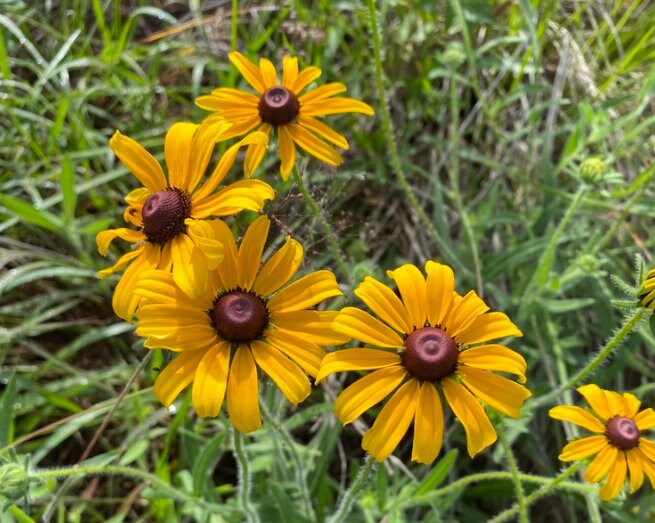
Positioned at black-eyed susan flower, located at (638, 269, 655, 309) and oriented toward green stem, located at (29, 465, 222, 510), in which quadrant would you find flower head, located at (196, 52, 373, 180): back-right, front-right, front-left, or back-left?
front-right

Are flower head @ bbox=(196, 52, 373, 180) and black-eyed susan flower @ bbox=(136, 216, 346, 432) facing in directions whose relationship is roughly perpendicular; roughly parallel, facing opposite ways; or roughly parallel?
roughly parallel

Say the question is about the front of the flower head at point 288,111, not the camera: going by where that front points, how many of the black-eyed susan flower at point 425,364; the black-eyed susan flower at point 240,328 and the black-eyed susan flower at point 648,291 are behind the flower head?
0

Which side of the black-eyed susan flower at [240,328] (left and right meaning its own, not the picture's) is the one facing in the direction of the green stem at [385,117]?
back

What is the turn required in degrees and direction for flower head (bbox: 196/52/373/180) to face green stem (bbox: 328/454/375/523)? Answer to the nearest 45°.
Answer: approximately 45° to its left

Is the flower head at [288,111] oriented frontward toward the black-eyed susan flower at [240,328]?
yes

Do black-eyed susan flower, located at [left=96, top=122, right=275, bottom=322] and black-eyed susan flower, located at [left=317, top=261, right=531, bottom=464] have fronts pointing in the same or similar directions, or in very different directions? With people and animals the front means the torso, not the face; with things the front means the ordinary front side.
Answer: same or similar directions

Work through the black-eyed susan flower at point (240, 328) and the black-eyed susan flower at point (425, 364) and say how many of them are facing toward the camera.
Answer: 2

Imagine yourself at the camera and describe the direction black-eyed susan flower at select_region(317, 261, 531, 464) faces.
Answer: facing the viewer

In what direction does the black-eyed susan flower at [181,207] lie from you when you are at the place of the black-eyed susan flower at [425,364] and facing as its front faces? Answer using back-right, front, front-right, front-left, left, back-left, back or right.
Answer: right

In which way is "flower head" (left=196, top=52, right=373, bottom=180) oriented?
toward the camera

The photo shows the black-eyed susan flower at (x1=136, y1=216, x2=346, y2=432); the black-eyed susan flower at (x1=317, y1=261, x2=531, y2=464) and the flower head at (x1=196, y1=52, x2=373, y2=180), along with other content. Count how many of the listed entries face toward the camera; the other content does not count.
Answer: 3

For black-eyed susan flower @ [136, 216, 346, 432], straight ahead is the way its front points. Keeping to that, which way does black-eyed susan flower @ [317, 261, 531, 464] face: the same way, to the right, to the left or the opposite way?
the same way

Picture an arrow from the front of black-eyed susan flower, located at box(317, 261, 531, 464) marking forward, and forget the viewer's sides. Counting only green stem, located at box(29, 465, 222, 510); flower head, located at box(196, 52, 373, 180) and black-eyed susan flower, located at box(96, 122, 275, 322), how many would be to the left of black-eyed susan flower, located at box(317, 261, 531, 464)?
0

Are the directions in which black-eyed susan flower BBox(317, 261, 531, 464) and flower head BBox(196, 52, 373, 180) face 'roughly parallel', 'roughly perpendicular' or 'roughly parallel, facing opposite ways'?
roughly parallel

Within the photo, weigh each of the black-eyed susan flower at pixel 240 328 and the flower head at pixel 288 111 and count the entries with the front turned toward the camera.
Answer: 2
